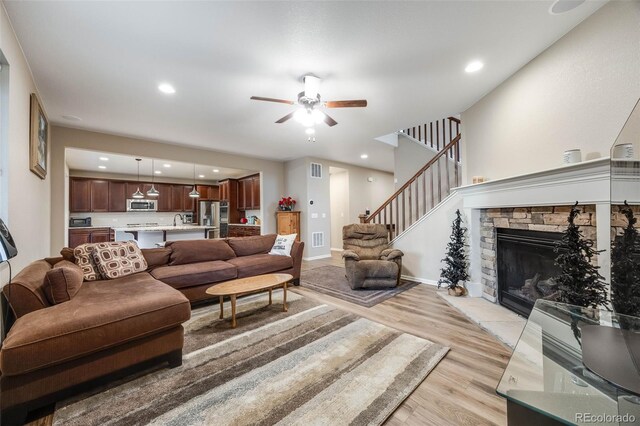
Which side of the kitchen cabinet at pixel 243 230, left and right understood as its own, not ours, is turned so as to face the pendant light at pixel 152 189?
right

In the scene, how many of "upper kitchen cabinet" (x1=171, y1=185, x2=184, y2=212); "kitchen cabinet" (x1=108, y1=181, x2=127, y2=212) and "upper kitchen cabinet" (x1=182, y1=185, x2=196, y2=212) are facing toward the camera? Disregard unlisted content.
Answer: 3

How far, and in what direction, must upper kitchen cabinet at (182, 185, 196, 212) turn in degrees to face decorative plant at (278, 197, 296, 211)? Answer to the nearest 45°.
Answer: approximately 45° to its left

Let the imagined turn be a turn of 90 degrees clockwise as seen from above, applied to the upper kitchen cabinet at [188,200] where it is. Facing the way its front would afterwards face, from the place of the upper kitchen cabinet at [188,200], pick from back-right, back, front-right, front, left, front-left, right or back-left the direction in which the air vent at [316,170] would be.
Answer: back-left

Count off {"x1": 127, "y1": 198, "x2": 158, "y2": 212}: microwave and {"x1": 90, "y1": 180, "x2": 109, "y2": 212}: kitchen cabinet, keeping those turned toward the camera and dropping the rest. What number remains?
2

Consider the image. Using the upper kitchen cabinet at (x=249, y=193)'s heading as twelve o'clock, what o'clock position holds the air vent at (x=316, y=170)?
The air vent is roughly at 9 o'clock from the upper kitchen cabinet.

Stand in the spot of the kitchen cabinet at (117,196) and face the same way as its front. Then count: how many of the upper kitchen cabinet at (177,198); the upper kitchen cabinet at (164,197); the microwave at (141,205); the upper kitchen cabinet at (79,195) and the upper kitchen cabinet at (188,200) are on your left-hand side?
4

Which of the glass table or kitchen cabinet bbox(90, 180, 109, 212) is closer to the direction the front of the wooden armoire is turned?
the glass table

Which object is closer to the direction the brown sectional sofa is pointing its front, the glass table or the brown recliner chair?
the glass table

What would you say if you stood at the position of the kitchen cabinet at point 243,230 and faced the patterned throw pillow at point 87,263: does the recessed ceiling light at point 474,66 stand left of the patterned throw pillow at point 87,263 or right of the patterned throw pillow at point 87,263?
left

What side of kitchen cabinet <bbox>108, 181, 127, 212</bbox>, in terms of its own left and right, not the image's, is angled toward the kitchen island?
front

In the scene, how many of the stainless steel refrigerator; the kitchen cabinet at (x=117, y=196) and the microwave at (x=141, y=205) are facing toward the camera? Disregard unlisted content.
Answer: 3

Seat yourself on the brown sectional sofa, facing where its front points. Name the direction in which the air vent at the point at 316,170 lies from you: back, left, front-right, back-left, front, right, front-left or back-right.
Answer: left

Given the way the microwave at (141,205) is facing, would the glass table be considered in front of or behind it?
in front
